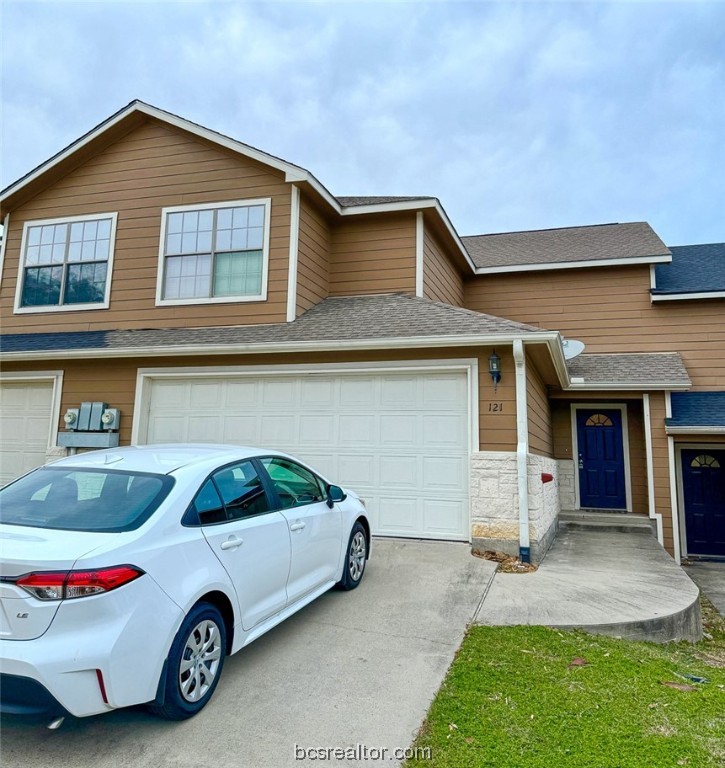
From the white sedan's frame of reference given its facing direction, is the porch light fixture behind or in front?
in front

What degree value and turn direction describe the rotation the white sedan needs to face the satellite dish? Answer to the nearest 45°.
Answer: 0° — it already faces it

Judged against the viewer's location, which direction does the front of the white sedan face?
facing away from the viewer and to the right of the viewer

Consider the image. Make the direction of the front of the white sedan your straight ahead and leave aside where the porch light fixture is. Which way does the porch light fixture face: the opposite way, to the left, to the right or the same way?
the opposite way

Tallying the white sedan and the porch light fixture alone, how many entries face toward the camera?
1

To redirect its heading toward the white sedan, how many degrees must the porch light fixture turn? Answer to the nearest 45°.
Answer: approximately 45° to its right

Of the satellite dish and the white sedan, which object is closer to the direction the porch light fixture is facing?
the white sedan
